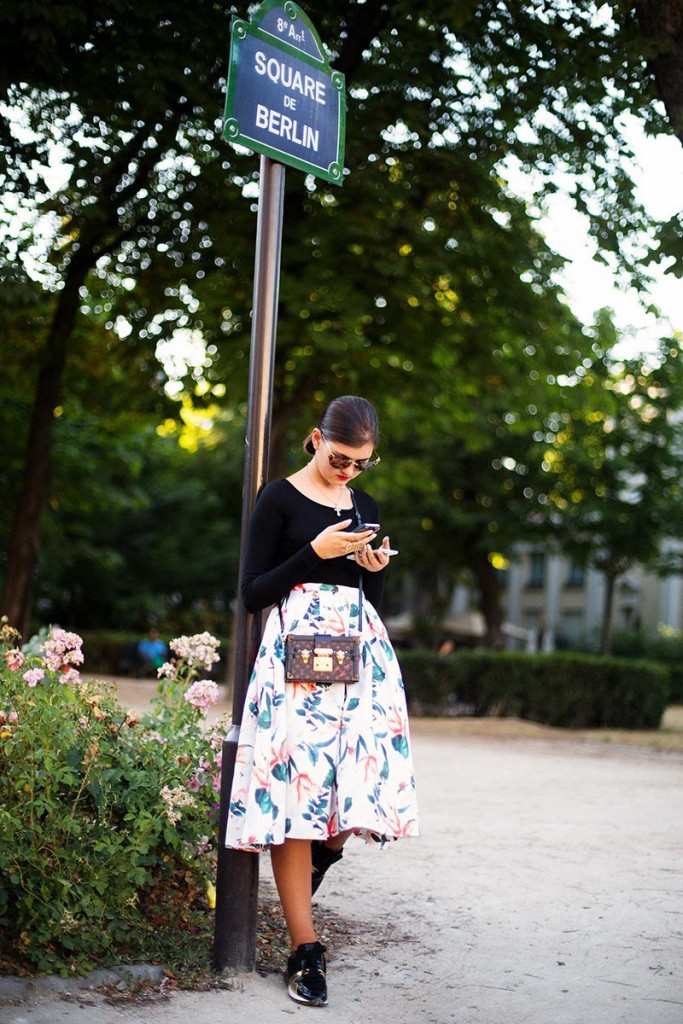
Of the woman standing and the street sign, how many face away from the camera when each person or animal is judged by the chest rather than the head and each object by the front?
0

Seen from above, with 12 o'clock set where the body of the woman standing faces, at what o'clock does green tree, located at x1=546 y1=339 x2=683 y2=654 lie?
The green tree is roughly at 8 o'clock from the woman standing.

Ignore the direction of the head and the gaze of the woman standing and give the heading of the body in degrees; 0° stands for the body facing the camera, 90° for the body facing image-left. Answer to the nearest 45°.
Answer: approximately 315°

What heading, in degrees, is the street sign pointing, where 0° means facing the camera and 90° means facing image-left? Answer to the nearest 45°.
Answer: approximately 315°
